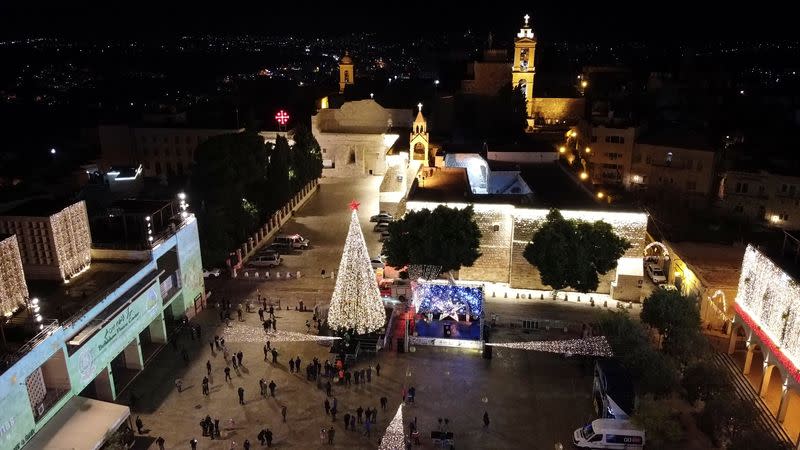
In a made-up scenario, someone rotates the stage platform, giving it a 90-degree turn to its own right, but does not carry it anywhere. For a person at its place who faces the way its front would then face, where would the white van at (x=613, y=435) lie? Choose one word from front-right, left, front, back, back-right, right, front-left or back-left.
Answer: back-left

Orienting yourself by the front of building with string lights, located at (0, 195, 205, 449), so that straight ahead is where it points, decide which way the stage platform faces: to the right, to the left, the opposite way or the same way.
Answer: to the right

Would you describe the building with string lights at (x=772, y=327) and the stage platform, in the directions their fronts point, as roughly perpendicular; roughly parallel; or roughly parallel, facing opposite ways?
roughly perpendicular

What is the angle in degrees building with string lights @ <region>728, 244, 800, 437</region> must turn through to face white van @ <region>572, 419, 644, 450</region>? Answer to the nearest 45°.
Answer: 0° — it already faces it

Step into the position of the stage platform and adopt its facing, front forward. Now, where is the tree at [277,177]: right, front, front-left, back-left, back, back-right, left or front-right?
back-right

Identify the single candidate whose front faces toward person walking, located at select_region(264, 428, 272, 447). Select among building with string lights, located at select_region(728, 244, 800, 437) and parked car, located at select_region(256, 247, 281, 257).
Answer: the building with string lights

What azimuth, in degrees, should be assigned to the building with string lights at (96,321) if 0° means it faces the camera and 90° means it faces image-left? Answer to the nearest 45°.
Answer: approximately 315°

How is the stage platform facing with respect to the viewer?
toward the camera

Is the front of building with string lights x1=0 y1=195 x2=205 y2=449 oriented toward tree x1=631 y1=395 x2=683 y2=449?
yes

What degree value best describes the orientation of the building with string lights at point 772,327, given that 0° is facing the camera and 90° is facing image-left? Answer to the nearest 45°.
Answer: approximately 45°

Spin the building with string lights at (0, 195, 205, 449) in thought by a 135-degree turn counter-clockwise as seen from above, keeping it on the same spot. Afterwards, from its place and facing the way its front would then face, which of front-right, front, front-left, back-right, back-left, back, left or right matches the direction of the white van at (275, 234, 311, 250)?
front-right

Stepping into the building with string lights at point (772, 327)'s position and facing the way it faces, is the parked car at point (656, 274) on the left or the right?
on its right
